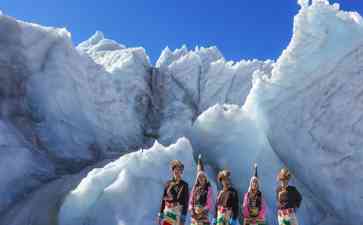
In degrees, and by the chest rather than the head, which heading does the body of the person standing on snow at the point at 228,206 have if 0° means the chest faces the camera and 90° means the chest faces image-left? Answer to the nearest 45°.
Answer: approximately 45°

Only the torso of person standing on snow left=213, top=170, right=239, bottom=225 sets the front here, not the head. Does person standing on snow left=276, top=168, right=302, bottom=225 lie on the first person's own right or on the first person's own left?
on the first person's own left

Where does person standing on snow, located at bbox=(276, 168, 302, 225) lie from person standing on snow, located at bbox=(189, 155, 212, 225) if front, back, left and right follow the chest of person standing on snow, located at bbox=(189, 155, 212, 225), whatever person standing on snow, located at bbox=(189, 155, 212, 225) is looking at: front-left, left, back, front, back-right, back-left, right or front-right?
left

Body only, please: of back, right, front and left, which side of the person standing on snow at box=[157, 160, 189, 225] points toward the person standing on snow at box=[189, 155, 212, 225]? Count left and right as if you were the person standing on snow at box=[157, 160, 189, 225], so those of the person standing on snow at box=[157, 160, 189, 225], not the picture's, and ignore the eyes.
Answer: left

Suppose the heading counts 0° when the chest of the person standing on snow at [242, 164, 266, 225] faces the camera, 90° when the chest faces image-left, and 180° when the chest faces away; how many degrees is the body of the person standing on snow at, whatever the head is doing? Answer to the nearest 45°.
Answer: approximately 0°

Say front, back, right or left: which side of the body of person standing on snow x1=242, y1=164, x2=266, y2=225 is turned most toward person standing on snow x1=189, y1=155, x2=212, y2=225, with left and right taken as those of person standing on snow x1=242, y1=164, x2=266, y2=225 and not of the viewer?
right

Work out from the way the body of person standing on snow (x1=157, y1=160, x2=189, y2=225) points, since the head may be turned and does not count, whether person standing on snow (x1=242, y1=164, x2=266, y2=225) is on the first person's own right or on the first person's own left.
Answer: on the first person's own left

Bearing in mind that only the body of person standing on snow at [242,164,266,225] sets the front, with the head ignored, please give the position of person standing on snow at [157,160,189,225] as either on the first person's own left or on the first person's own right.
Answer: on the first person's own right

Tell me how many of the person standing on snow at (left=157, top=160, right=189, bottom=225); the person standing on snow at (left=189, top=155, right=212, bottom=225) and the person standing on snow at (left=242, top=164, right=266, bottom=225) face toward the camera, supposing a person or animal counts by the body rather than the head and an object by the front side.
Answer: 3

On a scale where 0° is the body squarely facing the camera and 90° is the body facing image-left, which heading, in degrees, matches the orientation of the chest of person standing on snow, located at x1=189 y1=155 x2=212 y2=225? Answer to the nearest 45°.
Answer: approximately 0°
